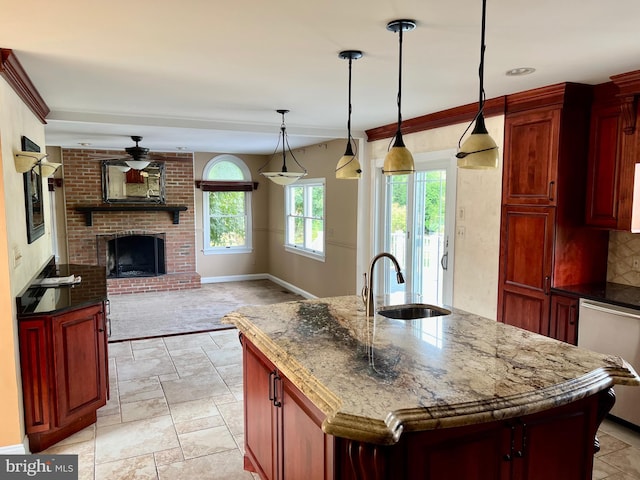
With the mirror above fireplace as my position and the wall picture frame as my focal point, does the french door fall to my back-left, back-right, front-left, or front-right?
front-left

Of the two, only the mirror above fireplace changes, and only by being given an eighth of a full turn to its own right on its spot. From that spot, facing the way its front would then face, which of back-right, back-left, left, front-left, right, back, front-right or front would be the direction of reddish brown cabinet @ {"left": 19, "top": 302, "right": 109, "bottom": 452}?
front-left

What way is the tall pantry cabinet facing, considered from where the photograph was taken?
facing the viewer and to the left of the viewer

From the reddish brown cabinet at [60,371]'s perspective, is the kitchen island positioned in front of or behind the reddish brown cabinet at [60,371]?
in front

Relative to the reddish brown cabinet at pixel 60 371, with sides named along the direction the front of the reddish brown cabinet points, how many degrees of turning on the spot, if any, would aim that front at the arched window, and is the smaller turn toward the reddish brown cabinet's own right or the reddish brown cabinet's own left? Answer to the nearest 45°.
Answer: approximately 90° to the reddish brown cabinet's own left

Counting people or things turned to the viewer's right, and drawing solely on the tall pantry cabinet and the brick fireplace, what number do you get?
0

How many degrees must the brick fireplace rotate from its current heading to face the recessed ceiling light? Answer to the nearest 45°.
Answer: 0° — it already faces it

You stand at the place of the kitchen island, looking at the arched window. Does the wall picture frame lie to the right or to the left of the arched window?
left

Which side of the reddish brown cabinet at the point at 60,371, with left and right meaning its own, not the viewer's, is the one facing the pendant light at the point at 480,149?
front

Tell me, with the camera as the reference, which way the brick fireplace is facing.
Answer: facing the viewer

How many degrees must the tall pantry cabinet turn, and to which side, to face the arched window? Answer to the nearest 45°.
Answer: approximately 90° to its right

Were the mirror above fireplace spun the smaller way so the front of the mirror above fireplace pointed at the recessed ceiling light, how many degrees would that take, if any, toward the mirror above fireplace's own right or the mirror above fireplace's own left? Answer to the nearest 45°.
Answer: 0° — it already faces it

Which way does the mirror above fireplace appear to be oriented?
toward the camera

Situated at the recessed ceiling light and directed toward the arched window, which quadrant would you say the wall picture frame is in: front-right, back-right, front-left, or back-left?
front-left

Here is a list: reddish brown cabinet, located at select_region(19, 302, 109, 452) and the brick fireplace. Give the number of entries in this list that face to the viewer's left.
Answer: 0

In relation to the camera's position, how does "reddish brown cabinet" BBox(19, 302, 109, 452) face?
facing the viewer and to the right of the viewer

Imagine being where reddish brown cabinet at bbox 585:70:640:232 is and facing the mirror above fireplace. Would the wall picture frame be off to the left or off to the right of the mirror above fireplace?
left

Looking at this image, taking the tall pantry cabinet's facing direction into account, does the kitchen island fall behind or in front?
in front

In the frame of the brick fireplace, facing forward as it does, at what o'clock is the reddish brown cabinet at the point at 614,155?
The reddish brown cabinet is roughly at 11 o'clock from the brick fireplace.
